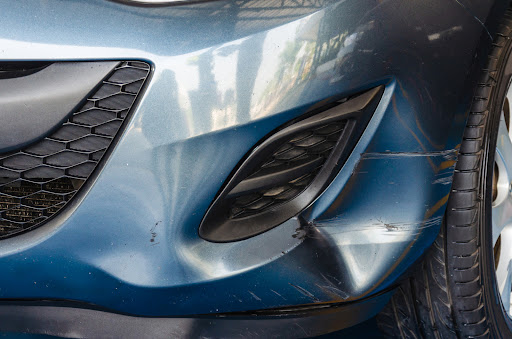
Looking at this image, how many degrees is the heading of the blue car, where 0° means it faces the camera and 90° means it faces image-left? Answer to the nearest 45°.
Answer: approximately 45°
